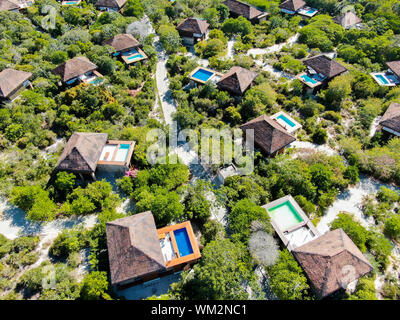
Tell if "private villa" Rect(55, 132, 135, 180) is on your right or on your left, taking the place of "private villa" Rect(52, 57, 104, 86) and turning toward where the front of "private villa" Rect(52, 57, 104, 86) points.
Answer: on your right

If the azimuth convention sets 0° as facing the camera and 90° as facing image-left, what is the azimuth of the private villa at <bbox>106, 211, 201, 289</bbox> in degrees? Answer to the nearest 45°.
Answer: approximately 270°

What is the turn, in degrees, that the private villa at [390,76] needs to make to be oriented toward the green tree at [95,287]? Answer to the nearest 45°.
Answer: approximately 45° to its left

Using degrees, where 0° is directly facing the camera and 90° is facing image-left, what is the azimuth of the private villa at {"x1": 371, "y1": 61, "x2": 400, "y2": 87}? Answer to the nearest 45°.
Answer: approximately 45°

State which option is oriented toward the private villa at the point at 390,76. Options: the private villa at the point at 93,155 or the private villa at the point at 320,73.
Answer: the private villa at the point at 93,155

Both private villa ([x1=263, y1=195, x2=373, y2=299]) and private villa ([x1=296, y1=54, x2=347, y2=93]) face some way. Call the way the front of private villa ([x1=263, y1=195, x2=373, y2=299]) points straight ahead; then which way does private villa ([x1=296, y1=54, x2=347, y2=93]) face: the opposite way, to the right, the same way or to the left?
to the left

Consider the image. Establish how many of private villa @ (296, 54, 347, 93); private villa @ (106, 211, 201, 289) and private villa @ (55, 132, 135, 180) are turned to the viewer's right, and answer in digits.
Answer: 2

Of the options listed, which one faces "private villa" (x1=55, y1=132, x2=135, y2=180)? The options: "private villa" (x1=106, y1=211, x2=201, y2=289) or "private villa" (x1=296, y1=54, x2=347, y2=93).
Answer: "private villa" (x1=296, y1=54, x2=347, y2=93)

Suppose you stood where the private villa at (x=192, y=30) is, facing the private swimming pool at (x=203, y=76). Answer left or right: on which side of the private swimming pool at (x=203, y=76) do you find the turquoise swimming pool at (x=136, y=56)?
right

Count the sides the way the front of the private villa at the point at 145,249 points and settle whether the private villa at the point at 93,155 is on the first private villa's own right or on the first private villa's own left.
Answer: on the first private villa's own left

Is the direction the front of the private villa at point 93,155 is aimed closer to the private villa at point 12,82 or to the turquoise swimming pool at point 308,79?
the turquoise swimming pool
